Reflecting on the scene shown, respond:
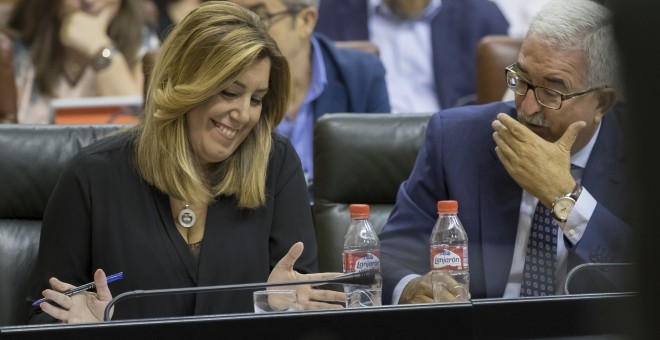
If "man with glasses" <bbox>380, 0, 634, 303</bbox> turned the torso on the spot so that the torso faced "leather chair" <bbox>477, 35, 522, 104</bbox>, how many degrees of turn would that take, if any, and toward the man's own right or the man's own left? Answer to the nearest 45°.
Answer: approximately 135° to the man's own right

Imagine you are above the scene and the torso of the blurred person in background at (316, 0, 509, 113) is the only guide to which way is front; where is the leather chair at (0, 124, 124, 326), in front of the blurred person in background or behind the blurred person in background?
in front

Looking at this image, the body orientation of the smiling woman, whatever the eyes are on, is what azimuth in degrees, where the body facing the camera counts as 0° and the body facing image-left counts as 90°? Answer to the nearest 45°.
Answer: approximately 0°

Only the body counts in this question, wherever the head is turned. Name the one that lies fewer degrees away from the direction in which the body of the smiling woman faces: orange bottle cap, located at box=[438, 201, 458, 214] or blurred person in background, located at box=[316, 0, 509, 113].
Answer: the orange bottle cap

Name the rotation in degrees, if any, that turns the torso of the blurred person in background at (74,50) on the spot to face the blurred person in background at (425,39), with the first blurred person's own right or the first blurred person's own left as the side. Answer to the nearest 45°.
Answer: approximately 90° to the first blurred person's own left

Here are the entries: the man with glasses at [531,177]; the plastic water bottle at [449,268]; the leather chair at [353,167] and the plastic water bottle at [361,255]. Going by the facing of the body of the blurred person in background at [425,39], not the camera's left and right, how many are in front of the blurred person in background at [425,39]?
4

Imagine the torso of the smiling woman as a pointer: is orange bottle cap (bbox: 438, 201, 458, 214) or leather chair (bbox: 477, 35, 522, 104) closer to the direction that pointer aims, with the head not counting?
the orange bottle cap
